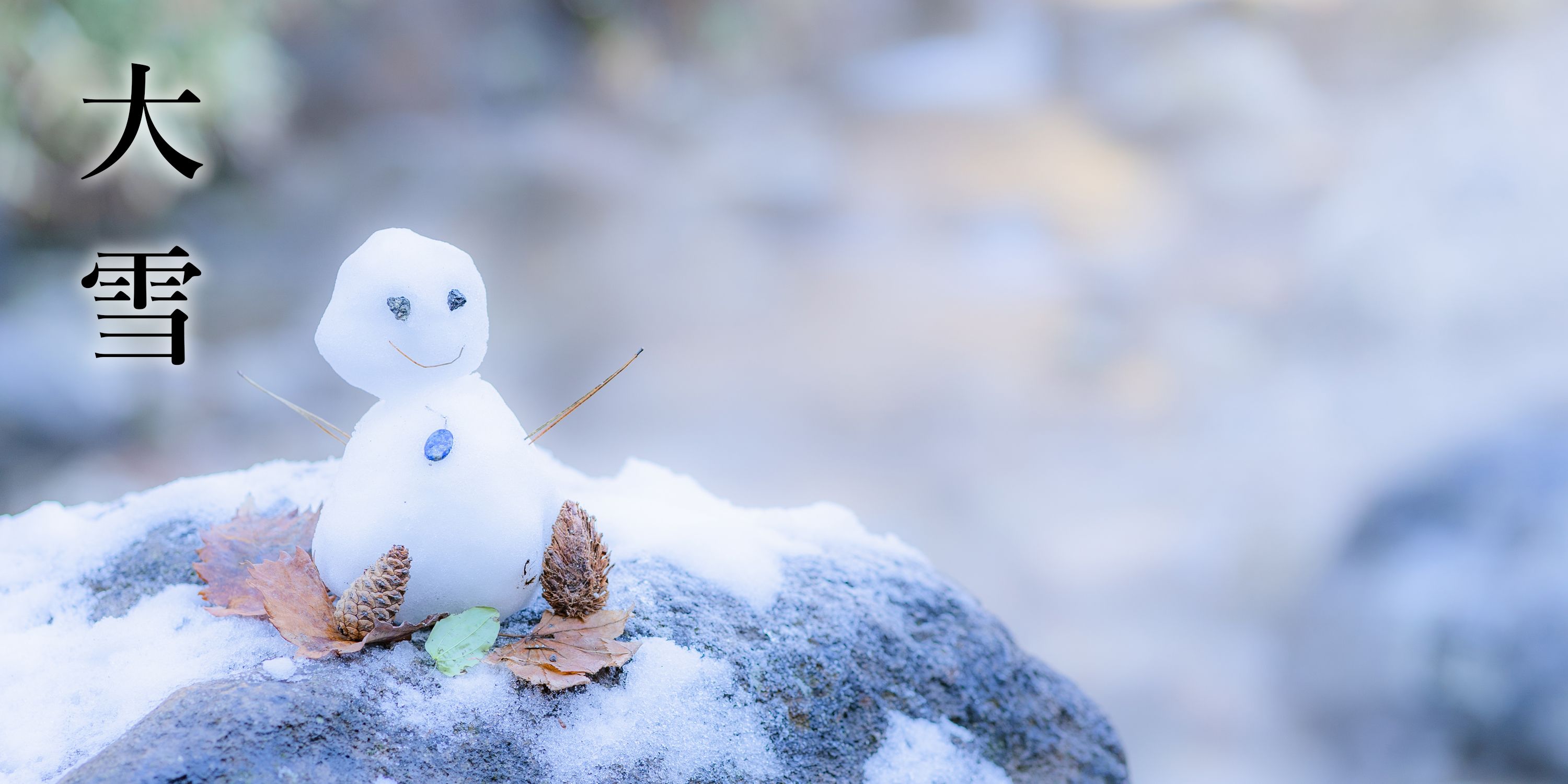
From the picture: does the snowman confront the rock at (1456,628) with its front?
no

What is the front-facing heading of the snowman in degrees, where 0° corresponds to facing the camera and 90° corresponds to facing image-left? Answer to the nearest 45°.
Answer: approximately 0°
